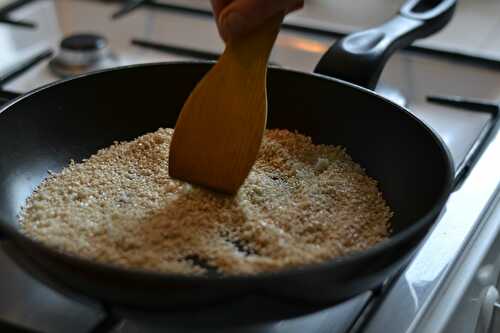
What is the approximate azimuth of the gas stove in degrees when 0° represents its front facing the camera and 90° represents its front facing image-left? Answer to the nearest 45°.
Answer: approximately 315°
